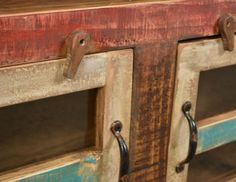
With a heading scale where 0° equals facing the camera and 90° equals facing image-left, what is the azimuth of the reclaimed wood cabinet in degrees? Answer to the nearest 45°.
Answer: approximately 315°
